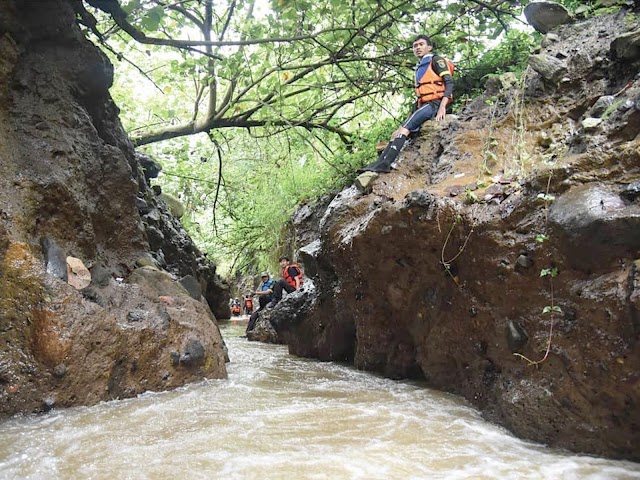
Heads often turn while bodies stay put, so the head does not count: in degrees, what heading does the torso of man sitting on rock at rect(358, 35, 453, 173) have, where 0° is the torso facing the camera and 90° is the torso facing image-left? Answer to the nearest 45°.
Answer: approximately 45°

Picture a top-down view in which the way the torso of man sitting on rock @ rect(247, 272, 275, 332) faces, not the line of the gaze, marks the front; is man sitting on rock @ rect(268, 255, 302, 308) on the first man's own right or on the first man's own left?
on the first man's own left

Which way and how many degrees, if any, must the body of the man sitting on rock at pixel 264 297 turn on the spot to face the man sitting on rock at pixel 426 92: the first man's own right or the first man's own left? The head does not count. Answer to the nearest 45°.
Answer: approximately 45° to the first man's own left

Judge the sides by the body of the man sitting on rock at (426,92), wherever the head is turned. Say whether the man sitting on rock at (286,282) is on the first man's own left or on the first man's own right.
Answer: on the first man's own right

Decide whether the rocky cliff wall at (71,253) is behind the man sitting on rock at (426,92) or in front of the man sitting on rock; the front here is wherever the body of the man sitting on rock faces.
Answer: in front

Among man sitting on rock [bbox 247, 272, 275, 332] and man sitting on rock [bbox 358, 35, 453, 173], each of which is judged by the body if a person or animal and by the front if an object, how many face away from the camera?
0

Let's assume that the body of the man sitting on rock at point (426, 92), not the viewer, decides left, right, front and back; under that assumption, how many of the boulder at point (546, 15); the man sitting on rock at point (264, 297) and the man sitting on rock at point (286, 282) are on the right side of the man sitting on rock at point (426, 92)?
2

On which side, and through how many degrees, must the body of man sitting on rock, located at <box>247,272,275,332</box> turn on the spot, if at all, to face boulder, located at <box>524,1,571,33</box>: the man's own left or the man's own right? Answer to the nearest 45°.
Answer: approximately 90° to the man's own left

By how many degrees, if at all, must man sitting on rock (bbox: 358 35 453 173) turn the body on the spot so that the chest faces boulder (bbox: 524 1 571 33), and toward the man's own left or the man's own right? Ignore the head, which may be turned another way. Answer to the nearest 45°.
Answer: approximately 135° to the man's own left
